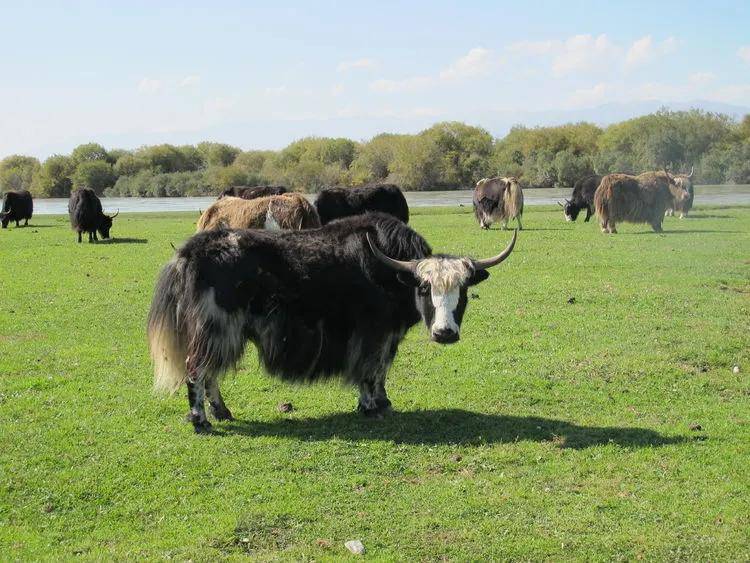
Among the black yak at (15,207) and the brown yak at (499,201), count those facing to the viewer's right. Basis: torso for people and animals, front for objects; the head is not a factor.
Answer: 0

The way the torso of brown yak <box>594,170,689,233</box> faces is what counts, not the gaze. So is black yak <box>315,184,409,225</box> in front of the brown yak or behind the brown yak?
behind

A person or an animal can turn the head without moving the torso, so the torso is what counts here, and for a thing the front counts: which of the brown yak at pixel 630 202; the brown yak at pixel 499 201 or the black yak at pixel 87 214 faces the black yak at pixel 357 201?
the black yak at pixel 87 214

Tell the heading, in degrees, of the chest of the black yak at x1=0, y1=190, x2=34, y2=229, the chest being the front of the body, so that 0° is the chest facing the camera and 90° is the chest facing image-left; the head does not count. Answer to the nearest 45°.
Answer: approximately 45°

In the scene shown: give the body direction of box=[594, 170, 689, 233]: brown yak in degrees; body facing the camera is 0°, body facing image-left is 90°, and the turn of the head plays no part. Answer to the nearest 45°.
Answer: approximately 270°

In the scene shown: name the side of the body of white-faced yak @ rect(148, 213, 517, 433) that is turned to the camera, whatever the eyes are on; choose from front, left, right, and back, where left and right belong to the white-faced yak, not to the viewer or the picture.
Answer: right

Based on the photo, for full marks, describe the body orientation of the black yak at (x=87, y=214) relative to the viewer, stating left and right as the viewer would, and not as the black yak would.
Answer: facing the viewer and to the right of the viewer

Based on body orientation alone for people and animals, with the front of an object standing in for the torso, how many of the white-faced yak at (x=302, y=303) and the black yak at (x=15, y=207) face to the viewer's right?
1
